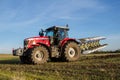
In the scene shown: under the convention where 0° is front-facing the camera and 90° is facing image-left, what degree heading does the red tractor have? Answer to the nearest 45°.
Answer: approximately 45°
